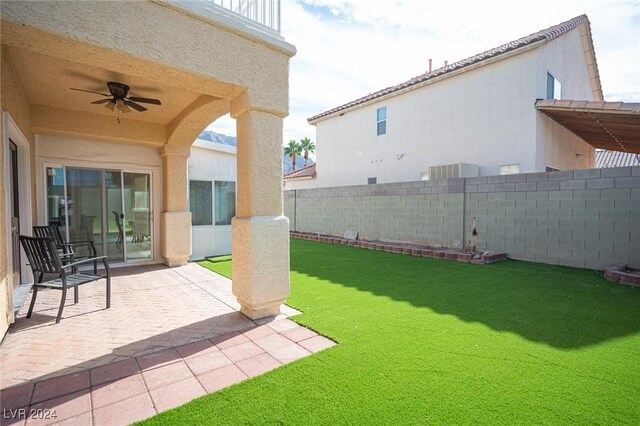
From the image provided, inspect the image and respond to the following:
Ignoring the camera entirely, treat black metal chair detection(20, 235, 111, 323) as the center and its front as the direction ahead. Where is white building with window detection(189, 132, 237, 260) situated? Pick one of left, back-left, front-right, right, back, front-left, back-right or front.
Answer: front

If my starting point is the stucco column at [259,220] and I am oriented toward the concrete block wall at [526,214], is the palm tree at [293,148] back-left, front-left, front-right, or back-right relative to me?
front-left

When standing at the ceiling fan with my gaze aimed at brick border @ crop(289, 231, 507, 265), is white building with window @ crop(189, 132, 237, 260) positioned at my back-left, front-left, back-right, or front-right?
front-left

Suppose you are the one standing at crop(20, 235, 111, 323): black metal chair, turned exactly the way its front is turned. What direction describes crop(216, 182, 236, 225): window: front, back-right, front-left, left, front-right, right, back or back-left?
front
